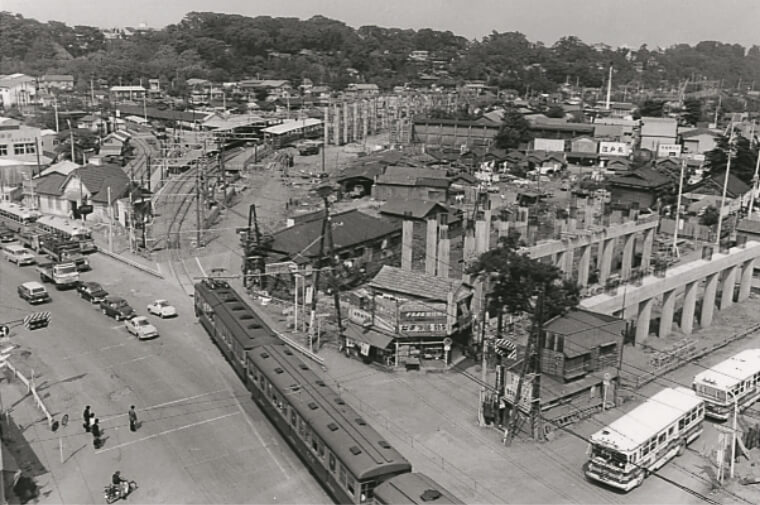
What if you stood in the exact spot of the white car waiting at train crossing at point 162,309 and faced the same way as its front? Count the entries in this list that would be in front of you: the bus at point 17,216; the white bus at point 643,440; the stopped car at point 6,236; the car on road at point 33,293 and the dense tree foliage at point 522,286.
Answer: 2

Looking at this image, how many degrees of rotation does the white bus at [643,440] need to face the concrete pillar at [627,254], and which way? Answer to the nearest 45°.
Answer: approximately 135° to its right

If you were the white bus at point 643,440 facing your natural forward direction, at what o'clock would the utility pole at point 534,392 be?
The utility pole is roughly at 2 o'clock from the white bus.

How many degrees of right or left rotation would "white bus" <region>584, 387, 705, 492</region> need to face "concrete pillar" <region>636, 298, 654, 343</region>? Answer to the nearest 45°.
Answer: approximately 135° to its right

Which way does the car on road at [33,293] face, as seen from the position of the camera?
facing away from the viewer and to the left of the viewer

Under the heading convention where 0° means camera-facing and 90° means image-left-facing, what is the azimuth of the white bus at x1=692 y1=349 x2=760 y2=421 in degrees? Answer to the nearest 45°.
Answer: approximately 45°
